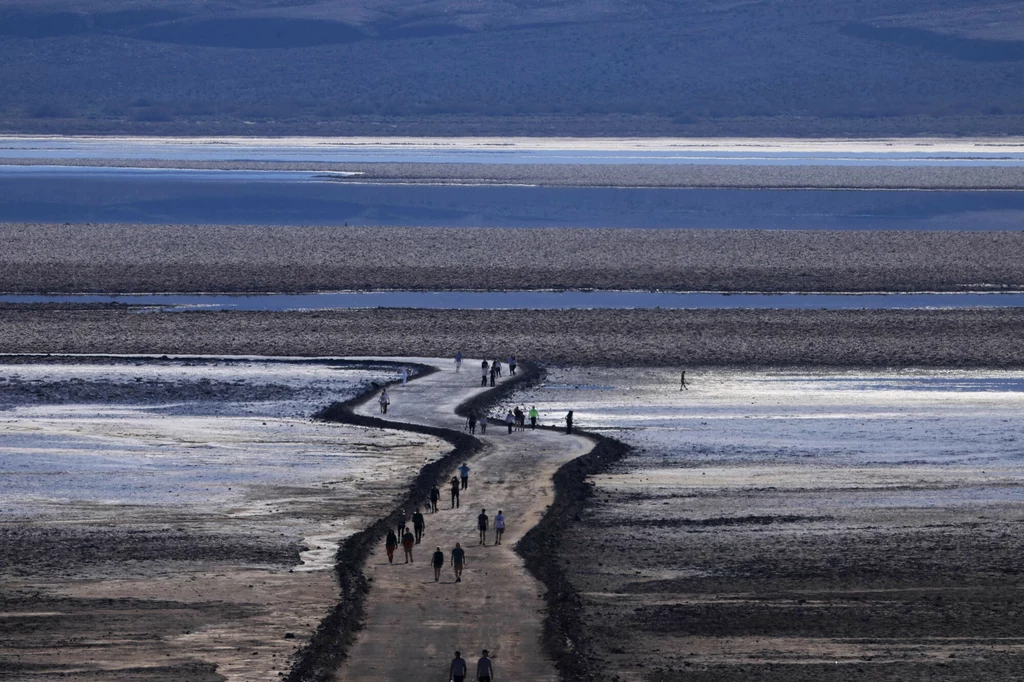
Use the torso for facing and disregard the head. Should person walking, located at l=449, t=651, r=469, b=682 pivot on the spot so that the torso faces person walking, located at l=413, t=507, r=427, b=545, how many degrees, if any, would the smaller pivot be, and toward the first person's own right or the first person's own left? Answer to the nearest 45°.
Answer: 0° — they already face them

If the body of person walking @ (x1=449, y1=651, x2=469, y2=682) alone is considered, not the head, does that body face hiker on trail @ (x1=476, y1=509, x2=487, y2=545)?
yes

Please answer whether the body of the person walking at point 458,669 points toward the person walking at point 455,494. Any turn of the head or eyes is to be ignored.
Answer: yes

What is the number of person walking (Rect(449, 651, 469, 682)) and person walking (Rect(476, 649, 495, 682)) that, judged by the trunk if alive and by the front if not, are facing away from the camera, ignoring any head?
2

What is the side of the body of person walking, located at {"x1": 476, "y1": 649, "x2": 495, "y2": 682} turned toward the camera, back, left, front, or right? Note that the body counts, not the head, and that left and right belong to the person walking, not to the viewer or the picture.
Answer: back

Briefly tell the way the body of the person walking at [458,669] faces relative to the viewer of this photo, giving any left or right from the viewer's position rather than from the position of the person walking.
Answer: facing away from the viewer

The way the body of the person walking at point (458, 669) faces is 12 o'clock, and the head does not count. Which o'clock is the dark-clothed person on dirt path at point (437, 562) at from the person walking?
The dark-clothed person on dirt path is roughly at 12 o'clock from the person walking.

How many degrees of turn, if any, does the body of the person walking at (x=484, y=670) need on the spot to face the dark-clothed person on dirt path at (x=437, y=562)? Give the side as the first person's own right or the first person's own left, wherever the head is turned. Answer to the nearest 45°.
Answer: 0° — they already face them
